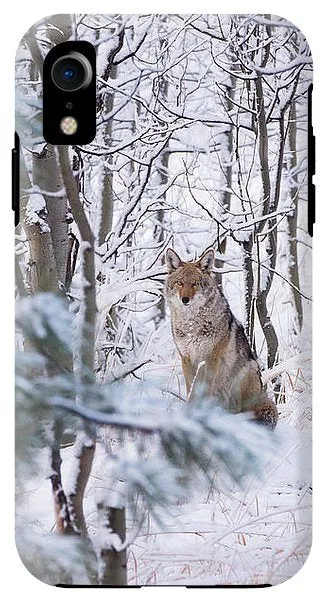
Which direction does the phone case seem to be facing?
away from the camera
